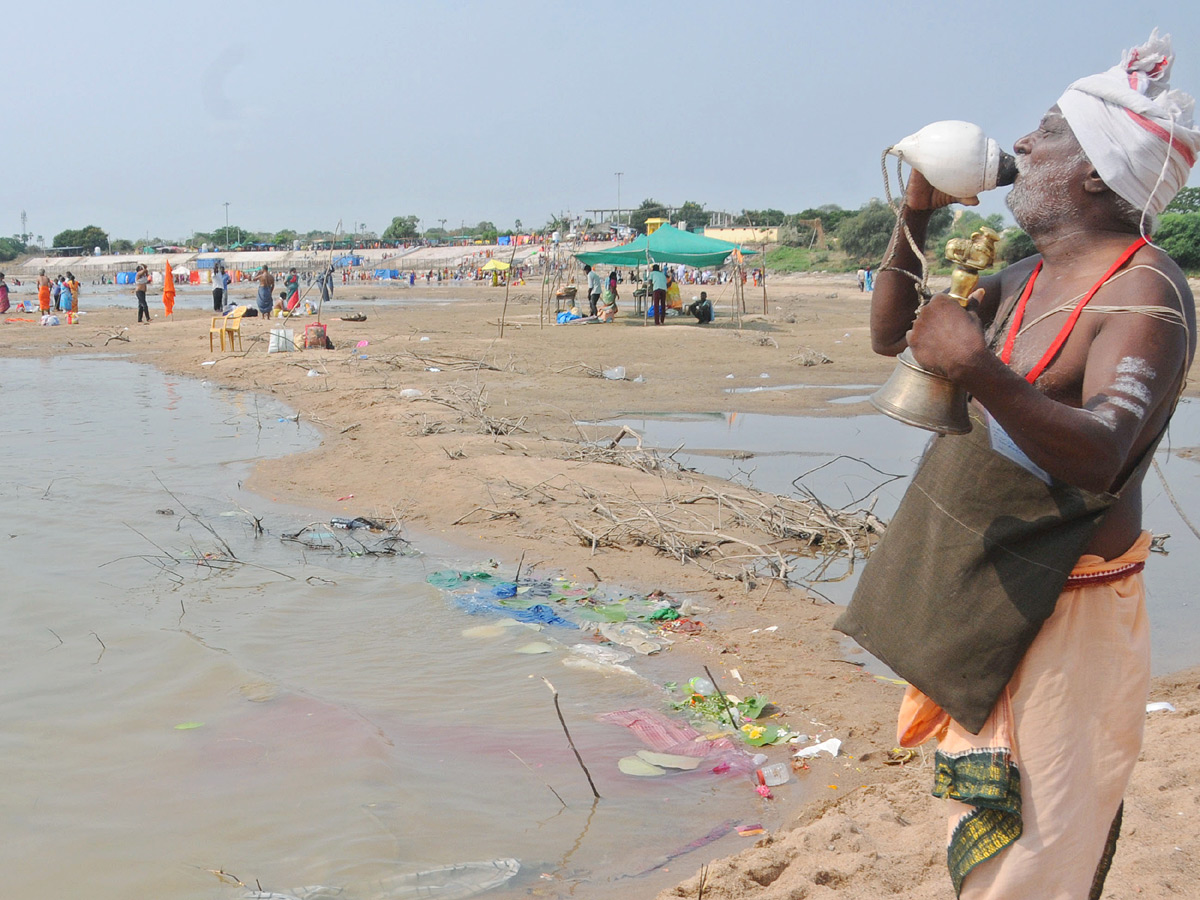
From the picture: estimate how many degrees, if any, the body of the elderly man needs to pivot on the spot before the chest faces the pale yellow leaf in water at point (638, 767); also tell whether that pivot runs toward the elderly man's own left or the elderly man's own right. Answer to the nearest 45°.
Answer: approximately 45° to the elderly man's own right

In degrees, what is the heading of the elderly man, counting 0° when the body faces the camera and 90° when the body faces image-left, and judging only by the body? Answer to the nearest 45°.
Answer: approximately 90°

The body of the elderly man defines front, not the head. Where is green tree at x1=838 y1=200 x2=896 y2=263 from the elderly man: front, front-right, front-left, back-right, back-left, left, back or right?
right

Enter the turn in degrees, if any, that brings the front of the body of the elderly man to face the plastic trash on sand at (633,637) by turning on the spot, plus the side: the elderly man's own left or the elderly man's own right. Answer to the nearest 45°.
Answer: approximately 45° to the elderly man's own right

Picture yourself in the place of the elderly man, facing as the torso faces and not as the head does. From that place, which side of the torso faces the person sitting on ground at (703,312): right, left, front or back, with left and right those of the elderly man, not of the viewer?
right

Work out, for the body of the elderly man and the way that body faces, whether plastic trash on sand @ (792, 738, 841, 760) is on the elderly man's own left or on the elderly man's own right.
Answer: on the elderly man's own right

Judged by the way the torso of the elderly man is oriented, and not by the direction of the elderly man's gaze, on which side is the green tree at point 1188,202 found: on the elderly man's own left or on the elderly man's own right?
on the elderly man's own right

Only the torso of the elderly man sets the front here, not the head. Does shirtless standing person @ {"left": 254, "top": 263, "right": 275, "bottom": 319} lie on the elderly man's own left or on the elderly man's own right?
on the elderly man's own right

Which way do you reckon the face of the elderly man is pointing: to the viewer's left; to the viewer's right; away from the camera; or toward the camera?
to the viewer's left

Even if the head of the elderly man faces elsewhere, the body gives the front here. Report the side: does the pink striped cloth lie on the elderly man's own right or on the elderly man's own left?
on the elderly man's own right
